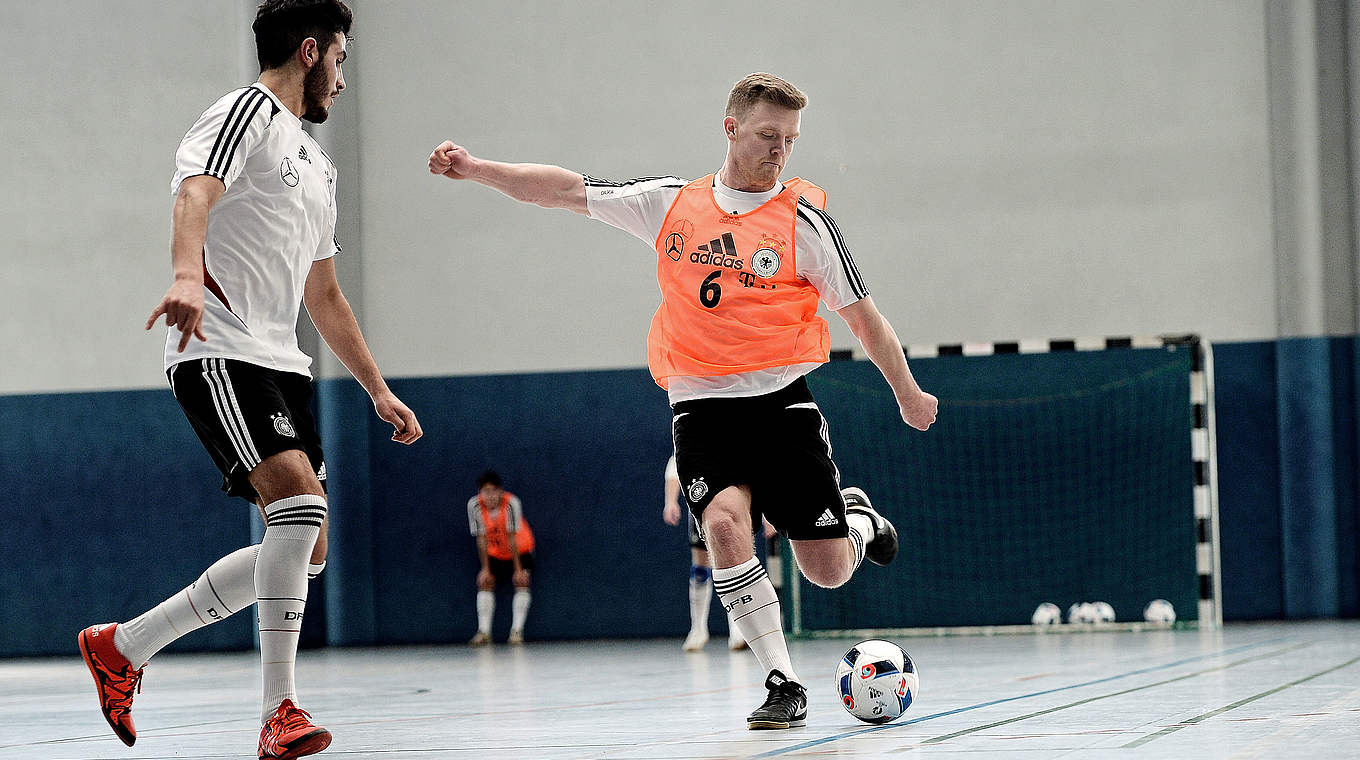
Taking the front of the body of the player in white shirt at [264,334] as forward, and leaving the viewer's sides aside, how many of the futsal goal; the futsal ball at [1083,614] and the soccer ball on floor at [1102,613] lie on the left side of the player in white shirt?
3

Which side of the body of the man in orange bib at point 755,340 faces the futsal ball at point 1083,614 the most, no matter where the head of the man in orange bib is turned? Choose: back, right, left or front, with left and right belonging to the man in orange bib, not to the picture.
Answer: back

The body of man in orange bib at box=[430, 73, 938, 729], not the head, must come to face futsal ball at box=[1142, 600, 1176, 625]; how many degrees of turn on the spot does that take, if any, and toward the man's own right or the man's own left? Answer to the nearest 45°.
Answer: approximately 135° to the man's own left

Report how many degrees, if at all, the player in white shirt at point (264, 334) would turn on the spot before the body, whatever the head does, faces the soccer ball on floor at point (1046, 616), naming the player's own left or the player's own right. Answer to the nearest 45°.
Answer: approximately 90° to the player's own left

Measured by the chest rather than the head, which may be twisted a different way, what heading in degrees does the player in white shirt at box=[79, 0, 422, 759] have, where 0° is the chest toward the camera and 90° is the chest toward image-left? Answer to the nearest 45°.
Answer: approximately 315°

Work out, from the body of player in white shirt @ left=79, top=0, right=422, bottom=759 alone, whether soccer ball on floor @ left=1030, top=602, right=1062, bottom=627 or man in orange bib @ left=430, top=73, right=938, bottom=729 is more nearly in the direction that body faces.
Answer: the man in orange bib

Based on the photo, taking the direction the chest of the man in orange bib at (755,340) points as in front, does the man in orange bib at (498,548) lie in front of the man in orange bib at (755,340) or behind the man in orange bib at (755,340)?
behind
